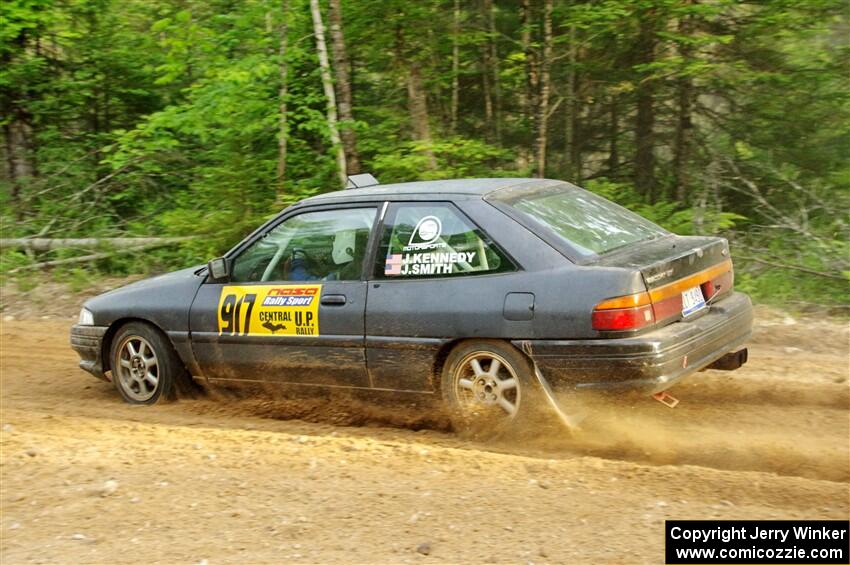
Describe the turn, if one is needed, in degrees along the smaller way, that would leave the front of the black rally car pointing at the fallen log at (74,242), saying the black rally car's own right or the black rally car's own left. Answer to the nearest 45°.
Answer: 0° — it already faces it

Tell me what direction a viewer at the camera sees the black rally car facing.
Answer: facing away from the viewer and to the left of the viewer

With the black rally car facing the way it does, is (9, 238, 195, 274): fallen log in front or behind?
in front
